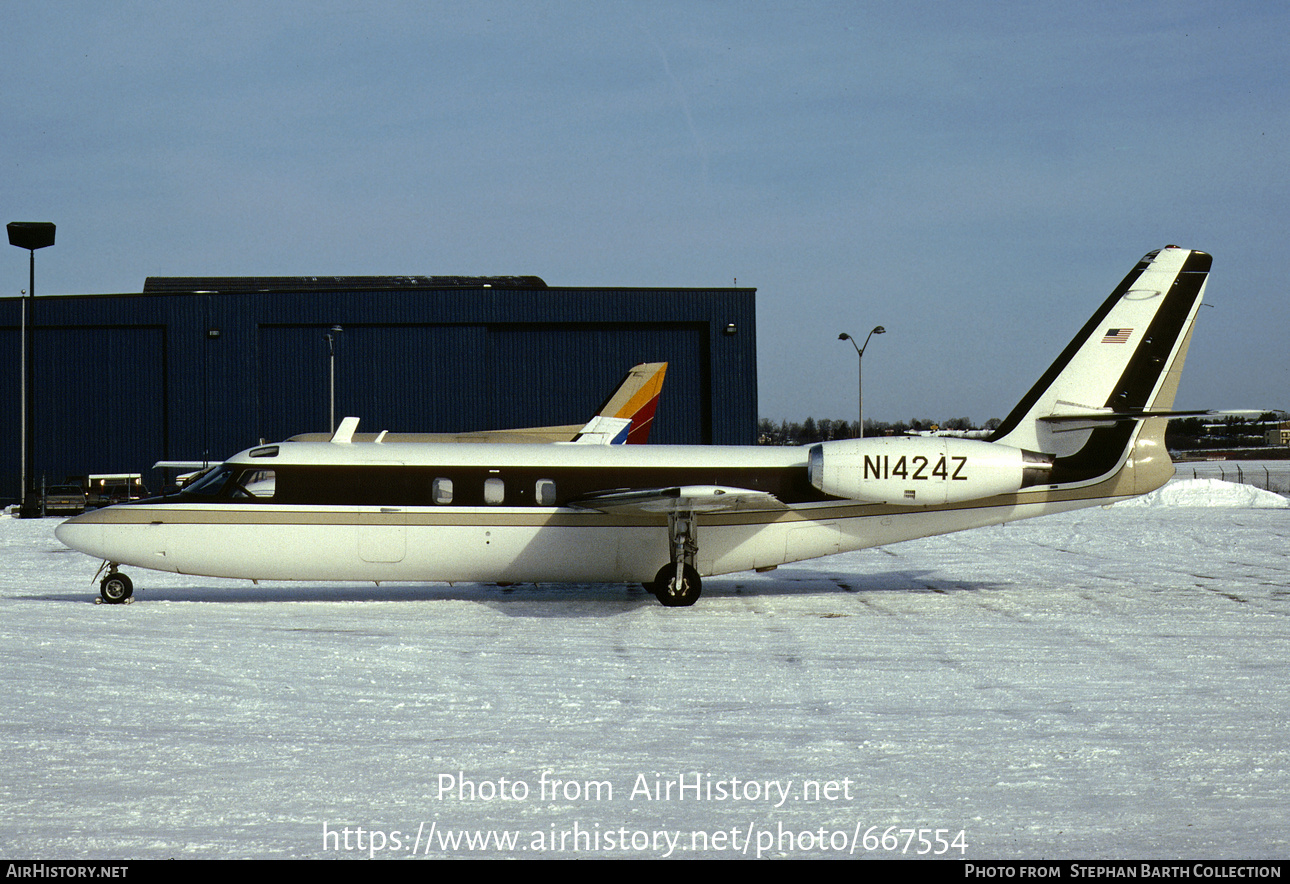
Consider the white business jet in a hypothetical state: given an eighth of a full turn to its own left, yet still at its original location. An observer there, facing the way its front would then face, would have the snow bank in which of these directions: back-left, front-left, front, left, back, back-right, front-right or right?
back

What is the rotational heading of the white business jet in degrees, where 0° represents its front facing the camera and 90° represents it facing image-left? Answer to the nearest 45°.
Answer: approximately 90°
